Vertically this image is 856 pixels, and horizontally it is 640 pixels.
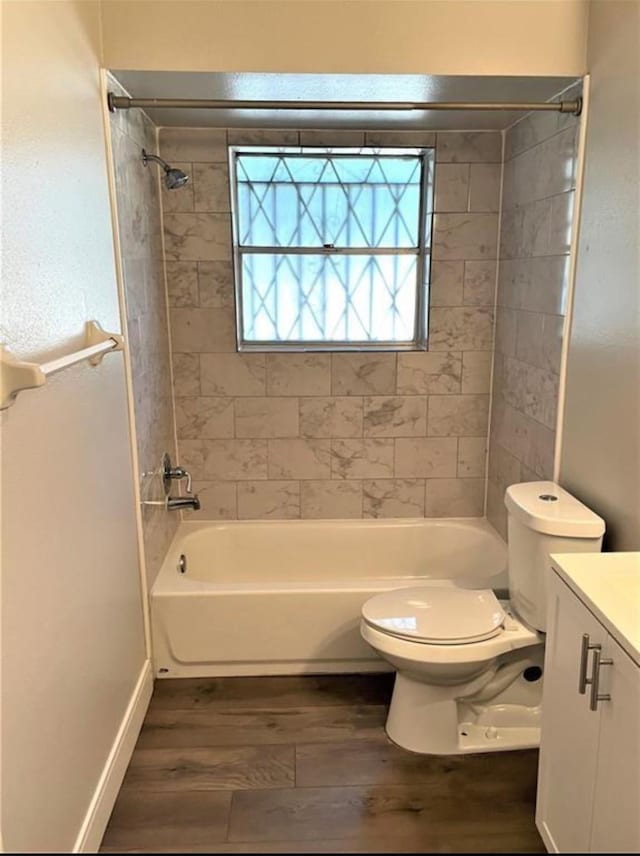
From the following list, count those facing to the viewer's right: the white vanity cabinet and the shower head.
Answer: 1

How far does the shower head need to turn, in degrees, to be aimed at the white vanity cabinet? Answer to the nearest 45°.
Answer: approximately 45° to its right

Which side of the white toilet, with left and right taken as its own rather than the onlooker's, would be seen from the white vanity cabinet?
left

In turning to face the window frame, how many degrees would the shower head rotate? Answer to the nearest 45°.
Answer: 0° — it already faces it

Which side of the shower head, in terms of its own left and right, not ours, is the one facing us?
right

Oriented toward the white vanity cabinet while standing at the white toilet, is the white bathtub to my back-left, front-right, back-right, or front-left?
back-right

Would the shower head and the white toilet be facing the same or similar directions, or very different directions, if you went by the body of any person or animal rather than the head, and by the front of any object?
very different directions

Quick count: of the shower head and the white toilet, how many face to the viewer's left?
1

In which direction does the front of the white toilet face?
to the viewer's left

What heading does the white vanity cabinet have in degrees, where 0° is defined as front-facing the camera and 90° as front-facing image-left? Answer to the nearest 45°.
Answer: approximately 90°
